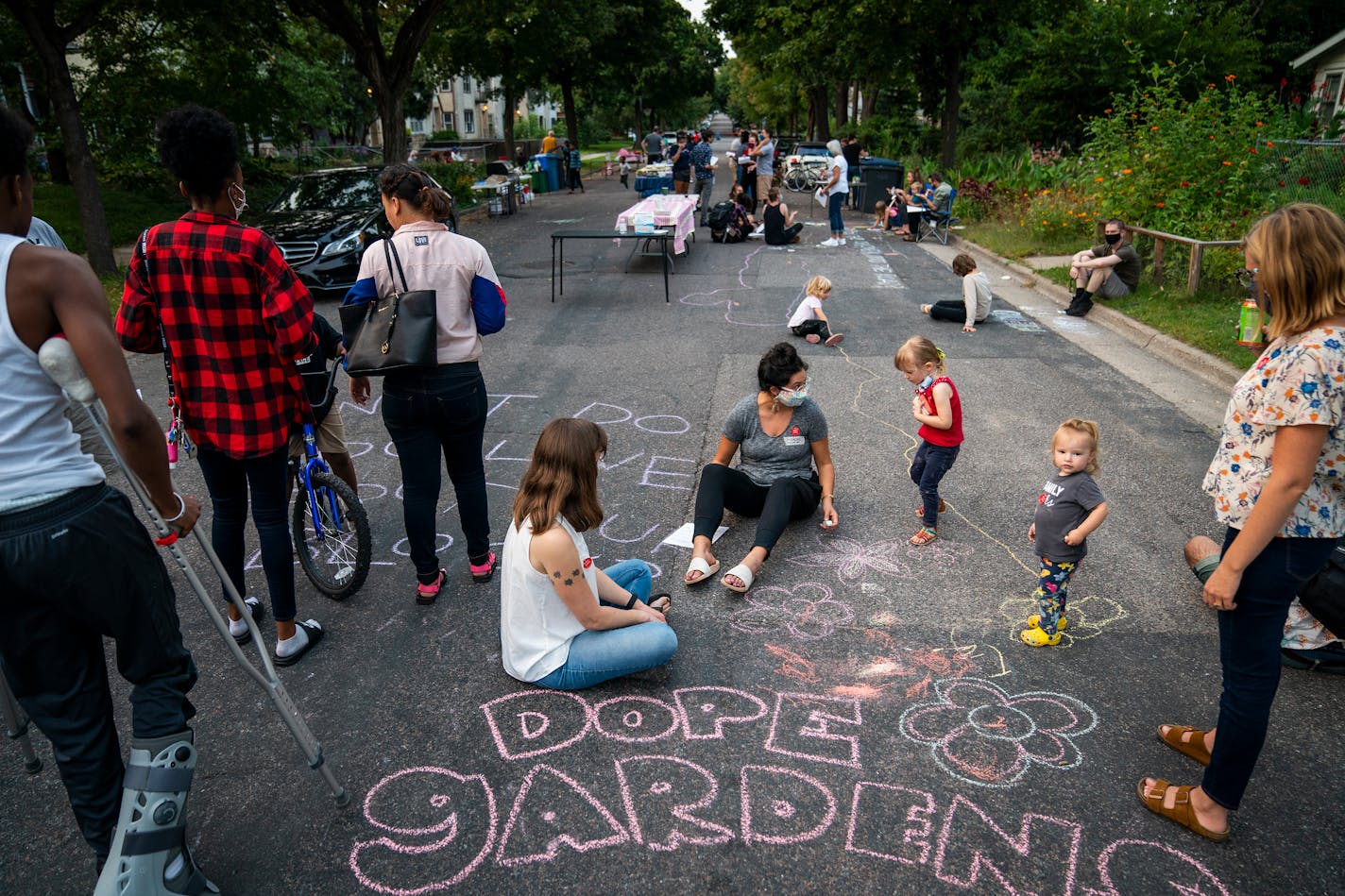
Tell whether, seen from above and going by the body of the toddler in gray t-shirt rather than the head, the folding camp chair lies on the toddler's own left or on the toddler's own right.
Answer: on the toddler's own right

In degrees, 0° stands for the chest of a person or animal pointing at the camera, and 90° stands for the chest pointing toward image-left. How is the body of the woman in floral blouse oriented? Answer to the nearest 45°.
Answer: approximately 90°

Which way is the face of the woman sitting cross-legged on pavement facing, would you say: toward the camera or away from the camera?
away from the camera

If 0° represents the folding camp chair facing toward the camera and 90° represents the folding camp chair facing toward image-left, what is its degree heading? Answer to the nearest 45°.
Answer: approximately 90°

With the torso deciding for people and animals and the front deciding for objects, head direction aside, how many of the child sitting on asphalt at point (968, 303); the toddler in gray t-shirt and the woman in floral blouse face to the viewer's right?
0

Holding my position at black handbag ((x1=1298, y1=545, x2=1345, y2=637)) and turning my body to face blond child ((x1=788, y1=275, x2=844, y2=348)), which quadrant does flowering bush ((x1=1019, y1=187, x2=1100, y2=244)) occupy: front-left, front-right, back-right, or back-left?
front-right

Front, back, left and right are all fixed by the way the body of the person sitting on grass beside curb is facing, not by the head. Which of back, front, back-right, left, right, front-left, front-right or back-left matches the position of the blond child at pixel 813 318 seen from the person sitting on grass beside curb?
front

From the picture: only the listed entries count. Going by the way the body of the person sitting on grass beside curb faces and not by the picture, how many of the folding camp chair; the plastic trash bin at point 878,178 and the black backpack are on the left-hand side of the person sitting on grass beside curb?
0

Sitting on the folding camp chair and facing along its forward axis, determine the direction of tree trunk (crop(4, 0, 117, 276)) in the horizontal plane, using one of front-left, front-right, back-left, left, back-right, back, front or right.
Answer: front-left

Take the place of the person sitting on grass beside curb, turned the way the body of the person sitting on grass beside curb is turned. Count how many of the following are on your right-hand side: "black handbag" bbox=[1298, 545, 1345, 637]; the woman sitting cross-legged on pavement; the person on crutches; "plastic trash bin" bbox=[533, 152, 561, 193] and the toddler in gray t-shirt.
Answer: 1

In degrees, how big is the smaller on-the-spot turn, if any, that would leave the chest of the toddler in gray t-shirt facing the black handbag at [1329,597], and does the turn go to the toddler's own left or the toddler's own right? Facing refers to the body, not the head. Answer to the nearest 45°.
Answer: approximately 135° to the toddler's own left

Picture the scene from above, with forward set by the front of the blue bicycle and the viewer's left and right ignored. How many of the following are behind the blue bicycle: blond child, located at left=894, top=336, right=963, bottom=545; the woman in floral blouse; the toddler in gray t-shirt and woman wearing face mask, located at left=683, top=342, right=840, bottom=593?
0

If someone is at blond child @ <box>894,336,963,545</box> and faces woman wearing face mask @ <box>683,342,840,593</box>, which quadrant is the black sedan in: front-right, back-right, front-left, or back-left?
front-right

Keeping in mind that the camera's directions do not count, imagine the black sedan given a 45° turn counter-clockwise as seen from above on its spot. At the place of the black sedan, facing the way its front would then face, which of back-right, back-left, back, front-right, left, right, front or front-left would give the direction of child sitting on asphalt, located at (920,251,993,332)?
front-left

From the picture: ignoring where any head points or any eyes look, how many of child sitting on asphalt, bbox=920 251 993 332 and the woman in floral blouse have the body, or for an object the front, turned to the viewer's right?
0

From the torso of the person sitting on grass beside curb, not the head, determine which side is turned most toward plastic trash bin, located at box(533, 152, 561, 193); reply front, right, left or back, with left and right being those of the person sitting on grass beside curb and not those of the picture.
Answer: right

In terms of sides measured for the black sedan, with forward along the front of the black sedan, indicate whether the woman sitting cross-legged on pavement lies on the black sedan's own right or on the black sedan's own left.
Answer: on the black sedan's own left

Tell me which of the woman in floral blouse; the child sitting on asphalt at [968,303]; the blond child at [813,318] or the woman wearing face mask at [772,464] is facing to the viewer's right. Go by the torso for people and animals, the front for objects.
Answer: the blond child
